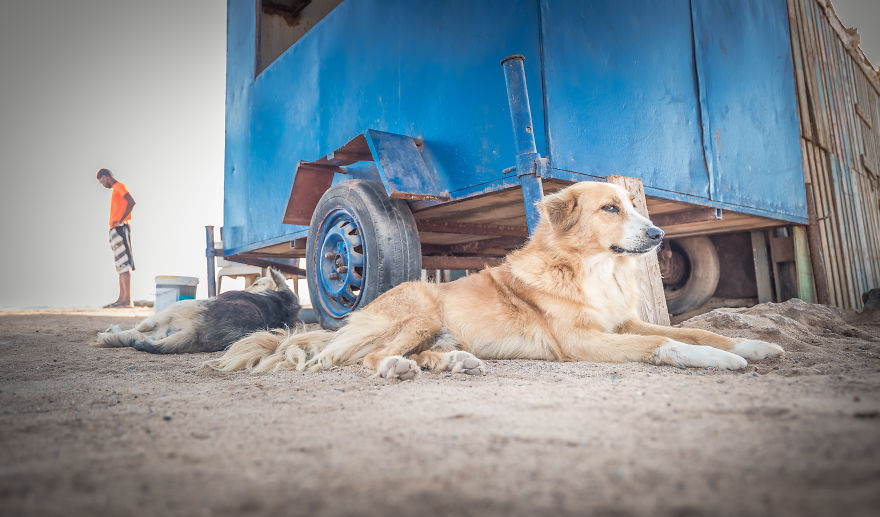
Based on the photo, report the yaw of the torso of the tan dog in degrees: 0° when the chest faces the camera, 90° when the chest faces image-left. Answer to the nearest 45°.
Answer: approximately 270°

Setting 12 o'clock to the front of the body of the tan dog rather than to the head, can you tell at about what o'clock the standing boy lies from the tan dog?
The standing boy is roughly at 7 o'clock from the tan dog.

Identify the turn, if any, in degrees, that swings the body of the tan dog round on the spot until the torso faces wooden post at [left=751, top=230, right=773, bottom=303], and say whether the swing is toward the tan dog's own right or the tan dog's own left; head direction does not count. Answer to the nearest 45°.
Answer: approximately 45° to the tan dog's own left

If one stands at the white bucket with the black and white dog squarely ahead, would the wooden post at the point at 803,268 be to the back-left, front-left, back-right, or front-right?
front-left

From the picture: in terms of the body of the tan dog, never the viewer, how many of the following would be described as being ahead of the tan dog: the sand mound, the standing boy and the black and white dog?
1

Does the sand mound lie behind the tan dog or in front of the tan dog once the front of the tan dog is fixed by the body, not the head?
in front

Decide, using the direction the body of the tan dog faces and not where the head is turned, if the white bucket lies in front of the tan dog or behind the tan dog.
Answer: behind
